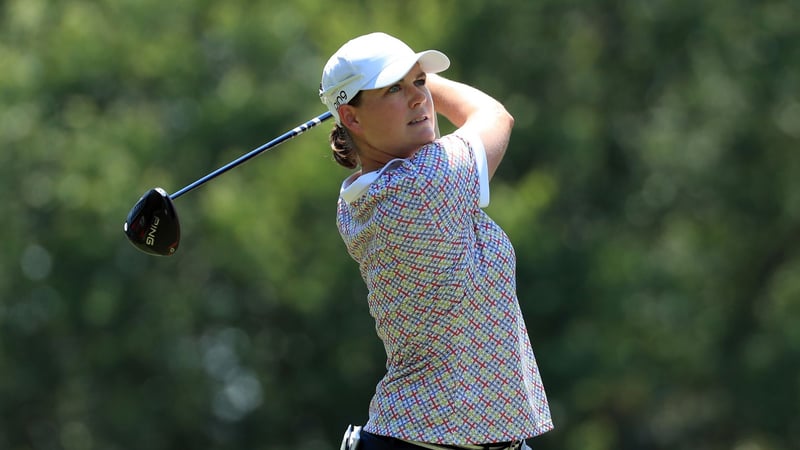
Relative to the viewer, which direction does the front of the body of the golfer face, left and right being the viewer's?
facing to the right of the viewer

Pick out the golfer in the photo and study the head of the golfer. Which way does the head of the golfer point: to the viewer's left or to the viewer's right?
to the viewer's right
